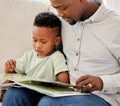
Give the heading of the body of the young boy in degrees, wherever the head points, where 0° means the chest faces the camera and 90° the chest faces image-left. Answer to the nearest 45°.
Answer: approximately 45°

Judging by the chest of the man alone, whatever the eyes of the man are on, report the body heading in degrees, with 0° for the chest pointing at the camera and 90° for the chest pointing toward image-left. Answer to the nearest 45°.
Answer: approximately 45°

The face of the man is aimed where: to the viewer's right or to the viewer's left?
to the viewer's left
